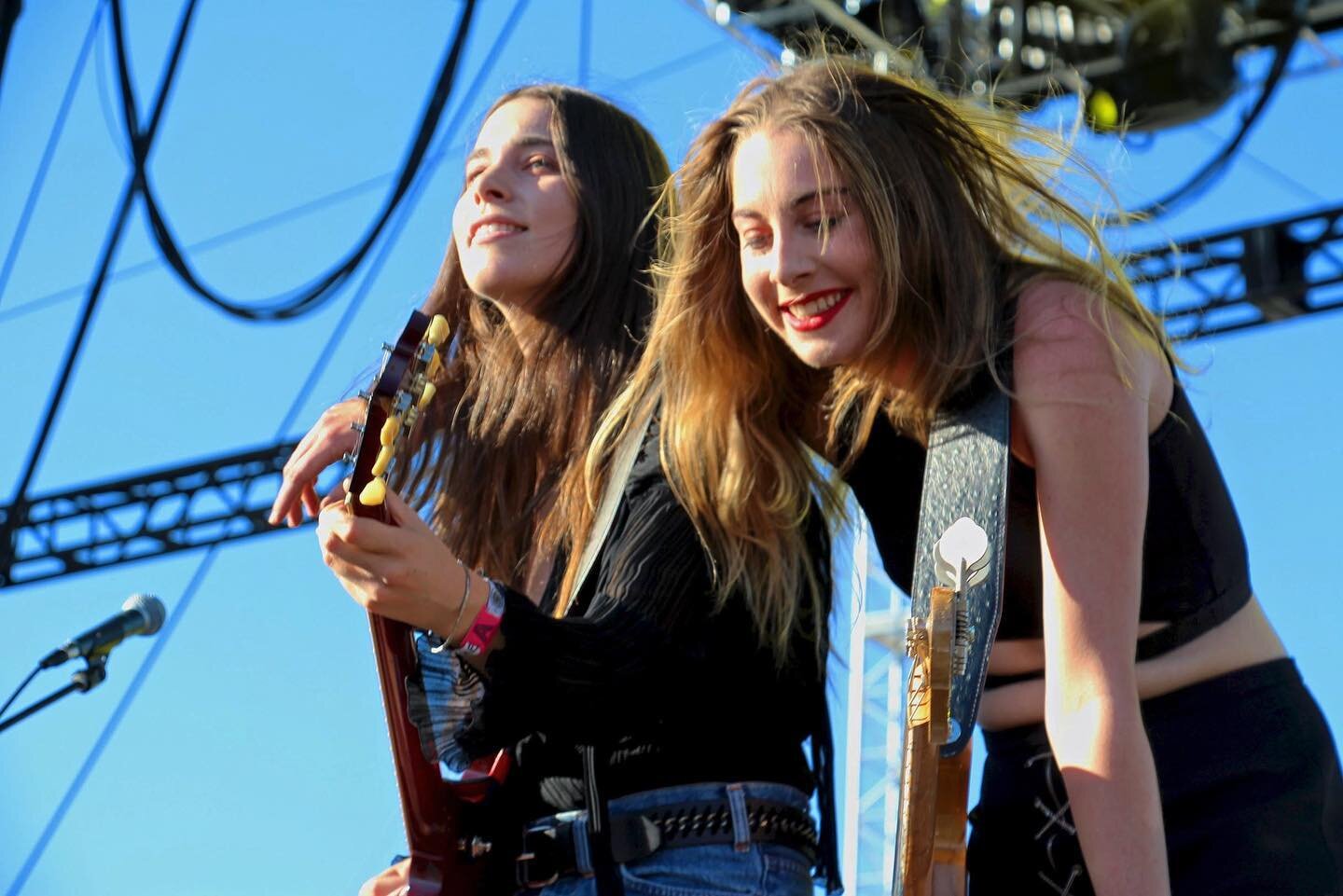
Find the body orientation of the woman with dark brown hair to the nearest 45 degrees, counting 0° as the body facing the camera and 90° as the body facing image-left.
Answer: approximately 45°

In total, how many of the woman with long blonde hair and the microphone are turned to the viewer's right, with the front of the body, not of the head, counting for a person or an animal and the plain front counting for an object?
1

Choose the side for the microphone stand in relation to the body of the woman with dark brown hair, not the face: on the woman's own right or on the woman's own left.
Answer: on the woman's own right

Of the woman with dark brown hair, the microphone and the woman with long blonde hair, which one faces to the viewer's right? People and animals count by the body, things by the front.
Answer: the microphone

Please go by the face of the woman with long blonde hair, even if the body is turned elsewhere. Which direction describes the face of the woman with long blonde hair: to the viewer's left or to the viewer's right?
to the viewer's left

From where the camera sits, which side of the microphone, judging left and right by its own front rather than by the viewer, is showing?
right

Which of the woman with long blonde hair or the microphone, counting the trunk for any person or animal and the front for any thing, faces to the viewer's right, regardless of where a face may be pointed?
the microphone

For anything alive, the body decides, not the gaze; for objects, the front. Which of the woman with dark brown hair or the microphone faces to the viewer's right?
the microphone

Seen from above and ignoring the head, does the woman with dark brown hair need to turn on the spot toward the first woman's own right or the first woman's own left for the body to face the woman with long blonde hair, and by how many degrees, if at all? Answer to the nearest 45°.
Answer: approximately 135° to the first woman's own left
